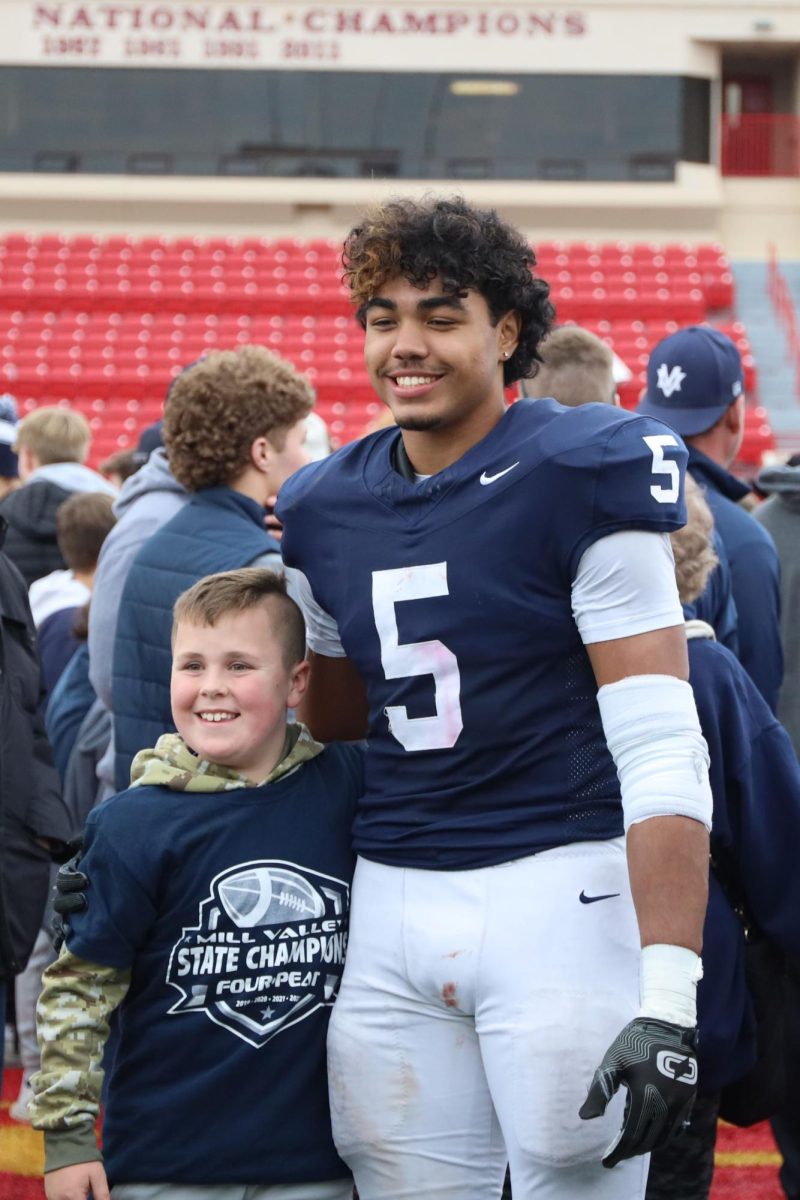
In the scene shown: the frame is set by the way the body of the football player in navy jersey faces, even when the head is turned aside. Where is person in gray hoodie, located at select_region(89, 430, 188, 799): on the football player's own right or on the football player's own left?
on the football player's own right

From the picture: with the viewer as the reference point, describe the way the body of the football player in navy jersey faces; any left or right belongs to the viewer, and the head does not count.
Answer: facing the viewer and to the left of the viewer

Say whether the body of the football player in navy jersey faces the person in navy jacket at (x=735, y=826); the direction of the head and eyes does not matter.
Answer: no

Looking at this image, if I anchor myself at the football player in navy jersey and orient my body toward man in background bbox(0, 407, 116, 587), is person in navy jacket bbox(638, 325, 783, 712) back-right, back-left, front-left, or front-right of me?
front-right

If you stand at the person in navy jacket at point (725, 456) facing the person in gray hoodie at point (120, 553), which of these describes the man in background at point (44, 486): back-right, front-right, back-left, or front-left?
front-right

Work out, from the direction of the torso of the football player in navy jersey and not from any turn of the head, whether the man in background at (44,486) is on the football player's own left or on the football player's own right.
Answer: on the football player's own right

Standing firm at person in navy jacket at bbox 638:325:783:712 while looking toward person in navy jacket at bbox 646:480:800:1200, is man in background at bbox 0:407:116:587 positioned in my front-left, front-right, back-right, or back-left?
back-right

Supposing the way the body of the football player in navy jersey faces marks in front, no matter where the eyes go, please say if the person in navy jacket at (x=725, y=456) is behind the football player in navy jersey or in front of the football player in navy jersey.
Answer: behind

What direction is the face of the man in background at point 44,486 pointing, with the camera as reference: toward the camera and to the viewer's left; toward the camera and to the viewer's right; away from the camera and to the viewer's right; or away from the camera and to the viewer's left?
away from the camera and to the viewer's left
